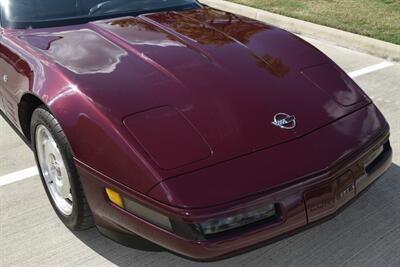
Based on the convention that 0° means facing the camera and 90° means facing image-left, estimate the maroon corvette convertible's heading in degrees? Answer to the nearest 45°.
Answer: approximately 315°
